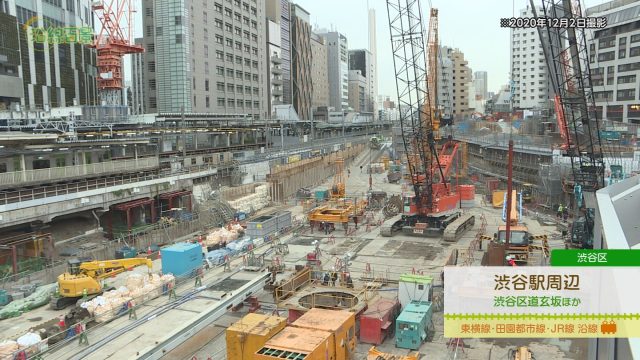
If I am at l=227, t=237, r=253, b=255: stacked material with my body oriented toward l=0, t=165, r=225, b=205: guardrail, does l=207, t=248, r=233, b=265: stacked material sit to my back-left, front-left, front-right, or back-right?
back-left

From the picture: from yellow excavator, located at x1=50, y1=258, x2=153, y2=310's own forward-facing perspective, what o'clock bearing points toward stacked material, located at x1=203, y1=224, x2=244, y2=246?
The stacked material is roughly at 12 o'clock from the yellow excavator.

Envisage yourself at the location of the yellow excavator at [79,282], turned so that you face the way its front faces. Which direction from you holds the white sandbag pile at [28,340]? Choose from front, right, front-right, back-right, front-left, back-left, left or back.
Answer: back-right

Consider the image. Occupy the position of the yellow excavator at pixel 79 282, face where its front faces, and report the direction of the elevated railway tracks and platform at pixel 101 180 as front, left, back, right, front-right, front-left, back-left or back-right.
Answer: front-left

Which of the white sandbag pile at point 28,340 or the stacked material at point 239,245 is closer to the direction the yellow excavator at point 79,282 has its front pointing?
the stacked material

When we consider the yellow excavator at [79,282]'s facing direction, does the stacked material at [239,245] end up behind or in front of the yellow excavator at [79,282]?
in front

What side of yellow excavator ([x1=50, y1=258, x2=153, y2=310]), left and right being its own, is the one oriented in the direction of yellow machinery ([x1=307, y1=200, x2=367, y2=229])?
front

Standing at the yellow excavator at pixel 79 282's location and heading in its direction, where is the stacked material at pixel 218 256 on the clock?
The stacked material is roughly at 1 o'clock from the yellow excavator.

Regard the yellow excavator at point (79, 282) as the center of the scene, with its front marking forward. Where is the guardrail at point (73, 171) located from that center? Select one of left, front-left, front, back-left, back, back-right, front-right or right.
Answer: front-left

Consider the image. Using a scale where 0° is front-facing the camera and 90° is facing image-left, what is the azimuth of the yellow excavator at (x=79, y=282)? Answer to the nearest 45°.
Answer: approximately 225°

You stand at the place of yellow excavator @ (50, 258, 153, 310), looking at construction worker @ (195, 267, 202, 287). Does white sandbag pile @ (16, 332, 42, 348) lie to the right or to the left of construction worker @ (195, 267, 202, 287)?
right
